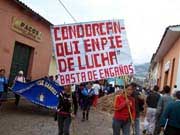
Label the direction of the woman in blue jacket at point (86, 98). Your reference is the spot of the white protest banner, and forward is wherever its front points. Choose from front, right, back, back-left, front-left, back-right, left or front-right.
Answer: back

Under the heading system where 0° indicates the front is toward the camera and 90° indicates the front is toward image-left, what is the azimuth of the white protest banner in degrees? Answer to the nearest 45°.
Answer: approximately 0°
